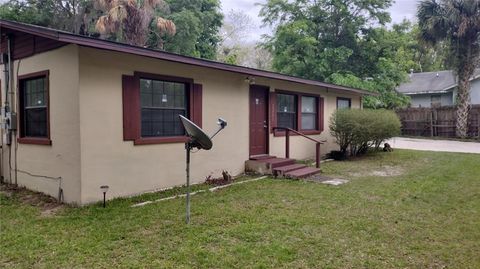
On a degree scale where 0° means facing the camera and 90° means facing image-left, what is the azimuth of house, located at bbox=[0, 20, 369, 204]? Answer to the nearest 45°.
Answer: approximately 315°

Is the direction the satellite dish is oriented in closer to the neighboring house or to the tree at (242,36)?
the neighboring house

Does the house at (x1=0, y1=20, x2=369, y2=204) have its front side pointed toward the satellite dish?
yes

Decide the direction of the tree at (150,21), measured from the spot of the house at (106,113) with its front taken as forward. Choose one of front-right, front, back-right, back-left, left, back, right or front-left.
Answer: back-left

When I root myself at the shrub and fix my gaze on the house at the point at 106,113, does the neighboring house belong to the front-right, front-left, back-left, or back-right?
back-right

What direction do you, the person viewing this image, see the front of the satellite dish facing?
facing to the right of the viewer

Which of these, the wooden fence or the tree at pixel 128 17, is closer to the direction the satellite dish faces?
the wooden fence

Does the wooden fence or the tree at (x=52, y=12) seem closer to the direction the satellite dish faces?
the wooden fence

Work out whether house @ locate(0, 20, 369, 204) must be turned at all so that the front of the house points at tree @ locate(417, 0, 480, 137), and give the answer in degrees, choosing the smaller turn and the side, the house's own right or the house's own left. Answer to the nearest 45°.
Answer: approximately 90° to the house's own left
